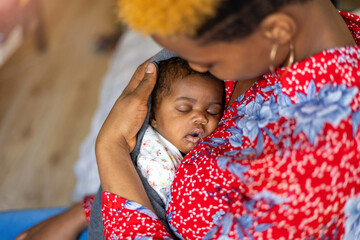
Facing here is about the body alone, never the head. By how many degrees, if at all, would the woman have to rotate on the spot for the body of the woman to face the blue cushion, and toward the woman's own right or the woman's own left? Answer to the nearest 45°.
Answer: approximately 45° to the woman's own right

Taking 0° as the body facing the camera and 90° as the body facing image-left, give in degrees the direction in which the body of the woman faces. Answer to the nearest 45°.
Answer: approximately 90°
